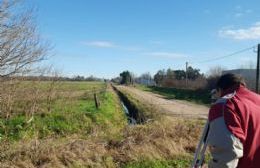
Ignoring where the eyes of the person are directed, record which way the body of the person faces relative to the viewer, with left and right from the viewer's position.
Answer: facing away from the viewer and to the left of the viewer

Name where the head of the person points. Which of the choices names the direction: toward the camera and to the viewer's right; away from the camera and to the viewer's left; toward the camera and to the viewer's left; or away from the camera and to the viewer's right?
away from the camera and to the viewer's left
